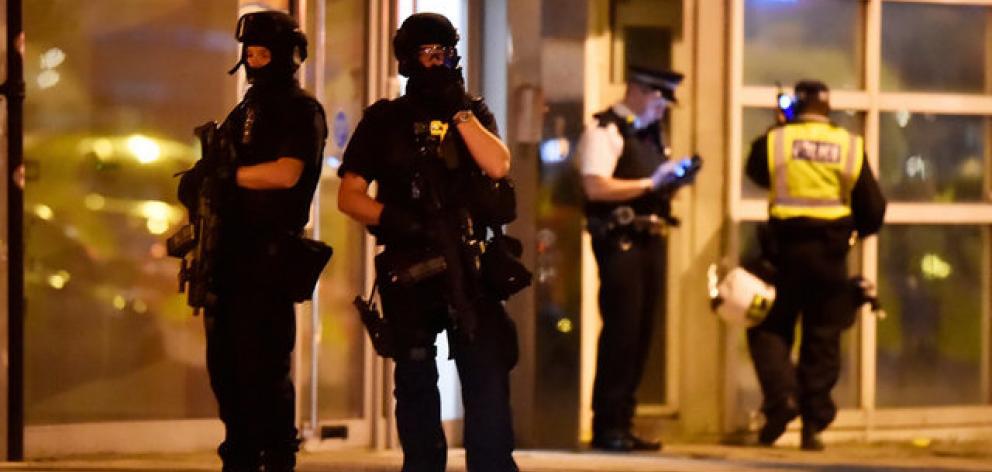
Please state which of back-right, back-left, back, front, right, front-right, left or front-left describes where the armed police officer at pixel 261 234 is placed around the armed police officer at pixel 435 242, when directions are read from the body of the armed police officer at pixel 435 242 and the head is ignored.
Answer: back-right

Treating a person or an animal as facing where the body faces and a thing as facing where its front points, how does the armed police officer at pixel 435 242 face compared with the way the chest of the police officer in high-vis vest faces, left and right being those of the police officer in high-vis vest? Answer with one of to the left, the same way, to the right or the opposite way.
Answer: the opposite way

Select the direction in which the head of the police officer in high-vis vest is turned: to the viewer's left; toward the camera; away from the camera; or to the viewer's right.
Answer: away from the camera

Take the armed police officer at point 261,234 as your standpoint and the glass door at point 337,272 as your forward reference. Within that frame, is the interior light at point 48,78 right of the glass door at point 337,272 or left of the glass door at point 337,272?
left

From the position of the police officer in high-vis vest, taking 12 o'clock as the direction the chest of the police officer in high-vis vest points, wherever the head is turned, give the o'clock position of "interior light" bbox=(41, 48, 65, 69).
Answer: The interior light is roughly at 8 o'clock from the police officer in high-vis vest.

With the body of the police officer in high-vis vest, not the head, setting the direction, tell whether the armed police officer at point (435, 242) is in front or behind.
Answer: behind

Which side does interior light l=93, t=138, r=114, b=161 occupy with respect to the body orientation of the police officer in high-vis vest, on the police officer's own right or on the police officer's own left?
on the police officer's own left

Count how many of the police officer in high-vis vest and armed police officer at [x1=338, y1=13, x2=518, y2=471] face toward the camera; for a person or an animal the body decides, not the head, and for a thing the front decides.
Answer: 1

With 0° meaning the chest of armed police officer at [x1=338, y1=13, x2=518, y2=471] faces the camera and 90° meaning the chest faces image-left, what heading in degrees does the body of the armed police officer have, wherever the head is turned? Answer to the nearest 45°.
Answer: approximately 0°

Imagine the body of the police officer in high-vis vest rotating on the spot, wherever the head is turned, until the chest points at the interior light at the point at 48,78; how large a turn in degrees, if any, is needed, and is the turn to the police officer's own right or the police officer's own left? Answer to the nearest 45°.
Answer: approximately 135° to the police officer's own left

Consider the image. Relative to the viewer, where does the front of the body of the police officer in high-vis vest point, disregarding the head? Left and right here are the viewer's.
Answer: facing away from the viewer

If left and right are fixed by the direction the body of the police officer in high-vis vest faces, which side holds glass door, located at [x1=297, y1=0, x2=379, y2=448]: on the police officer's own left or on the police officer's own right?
on the police officer's own left

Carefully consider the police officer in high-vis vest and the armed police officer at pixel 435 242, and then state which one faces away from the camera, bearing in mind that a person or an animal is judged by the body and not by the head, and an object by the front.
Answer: the police officer in high-vis vest
